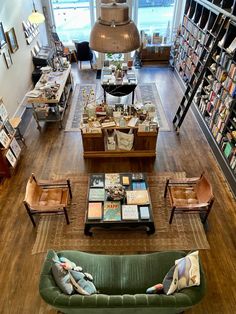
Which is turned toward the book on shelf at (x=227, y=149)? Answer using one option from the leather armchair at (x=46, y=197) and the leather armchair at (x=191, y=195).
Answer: the leather armchair at (x=46, y=197)

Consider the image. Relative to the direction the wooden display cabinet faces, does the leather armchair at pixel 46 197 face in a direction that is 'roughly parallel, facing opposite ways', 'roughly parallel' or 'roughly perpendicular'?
roughly perpendicular

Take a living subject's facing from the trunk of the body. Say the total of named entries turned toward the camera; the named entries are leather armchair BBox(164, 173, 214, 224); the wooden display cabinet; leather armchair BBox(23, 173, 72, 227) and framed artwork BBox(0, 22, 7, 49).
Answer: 1

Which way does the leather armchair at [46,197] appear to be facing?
to the viewer's right

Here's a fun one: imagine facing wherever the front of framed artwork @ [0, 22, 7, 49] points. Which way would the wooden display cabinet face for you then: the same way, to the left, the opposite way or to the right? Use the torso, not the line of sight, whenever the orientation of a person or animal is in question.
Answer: to the right

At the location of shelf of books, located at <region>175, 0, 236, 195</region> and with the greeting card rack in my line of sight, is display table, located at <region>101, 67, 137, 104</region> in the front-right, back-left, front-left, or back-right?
front-right

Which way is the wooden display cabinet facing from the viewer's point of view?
toward the camera

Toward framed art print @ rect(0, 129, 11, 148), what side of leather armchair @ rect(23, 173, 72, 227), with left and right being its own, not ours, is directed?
left

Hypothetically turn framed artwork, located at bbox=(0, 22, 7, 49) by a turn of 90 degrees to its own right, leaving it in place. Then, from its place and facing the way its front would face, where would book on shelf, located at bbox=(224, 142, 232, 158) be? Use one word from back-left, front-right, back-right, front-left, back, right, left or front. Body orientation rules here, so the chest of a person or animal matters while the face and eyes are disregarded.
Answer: front-left

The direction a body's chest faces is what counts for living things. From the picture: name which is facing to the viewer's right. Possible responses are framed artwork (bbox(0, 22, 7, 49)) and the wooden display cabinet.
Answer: the framed artwork

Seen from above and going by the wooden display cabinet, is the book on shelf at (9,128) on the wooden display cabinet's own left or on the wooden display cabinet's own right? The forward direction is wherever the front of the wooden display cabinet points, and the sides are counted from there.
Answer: on the wooden display cabinet's own right

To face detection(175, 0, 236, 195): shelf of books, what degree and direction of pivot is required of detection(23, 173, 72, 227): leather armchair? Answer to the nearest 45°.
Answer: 0° — it already faces it

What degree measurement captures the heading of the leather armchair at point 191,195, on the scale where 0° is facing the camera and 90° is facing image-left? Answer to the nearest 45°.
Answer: approximately 90°

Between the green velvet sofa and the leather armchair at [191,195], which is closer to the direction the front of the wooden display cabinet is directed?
the green velvet sofa

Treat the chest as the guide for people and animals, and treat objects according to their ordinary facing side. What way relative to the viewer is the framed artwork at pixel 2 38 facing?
to the viewer's right

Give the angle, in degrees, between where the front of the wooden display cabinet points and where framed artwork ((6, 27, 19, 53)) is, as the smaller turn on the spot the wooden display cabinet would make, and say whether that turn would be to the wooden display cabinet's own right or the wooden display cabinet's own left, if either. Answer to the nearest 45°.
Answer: approximately 135° to the wooden display cabinet's own right

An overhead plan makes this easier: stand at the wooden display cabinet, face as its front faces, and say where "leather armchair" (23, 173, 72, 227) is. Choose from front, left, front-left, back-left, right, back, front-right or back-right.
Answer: front-right

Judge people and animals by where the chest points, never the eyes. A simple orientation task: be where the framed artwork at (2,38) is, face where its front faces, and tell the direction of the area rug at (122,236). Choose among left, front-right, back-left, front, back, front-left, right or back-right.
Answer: right

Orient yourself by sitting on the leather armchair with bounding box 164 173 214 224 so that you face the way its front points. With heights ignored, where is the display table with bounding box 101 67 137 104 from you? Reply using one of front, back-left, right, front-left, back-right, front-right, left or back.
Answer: front-right
